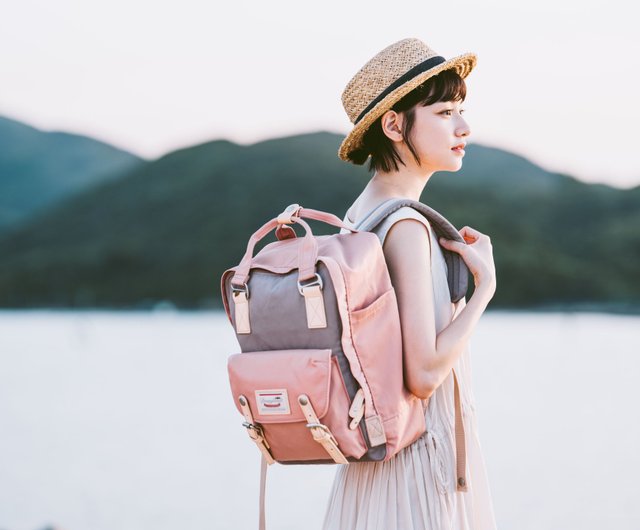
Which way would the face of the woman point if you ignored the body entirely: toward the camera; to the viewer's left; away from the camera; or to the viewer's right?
to the viewer's right

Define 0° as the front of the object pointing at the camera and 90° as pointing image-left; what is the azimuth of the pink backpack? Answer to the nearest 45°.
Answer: approximately 45°
